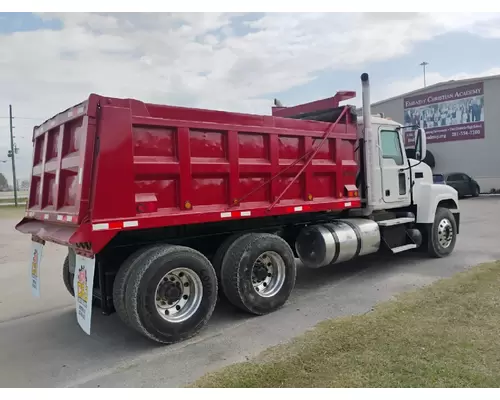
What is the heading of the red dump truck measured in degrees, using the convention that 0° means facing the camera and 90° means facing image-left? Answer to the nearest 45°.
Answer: approximately 225°

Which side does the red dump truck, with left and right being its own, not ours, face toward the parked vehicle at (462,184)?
front

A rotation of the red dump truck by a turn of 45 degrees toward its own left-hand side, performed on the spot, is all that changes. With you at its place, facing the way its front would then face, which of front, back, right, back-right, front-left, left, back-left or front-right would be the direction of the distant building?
front-right
